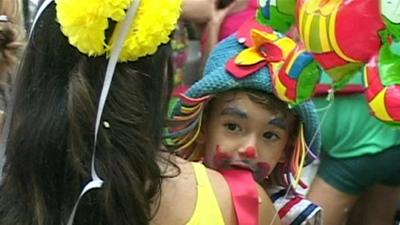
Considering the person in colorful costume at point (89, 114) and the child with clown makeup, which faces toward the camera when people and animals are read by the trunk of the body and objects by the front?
the child with clown makeup

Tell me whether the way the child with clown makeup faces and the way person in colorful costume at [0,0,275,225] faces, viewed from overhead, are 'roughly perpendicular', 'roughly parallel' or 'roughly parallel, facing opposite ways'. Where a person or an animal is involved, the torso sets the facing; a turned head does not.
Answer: roughly parallel, facing opposite ways

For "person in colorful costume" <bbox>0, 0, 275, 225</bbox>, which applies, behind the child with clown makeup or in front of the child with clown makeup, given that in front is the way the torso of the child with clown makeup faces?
in front

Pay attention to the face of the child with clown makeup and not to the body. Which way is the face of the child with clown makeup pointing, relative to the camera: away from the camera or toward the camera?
toward the camera

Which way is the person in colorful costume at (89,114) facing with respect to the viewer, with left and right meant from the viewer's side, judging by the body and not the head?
facing away from the viewer

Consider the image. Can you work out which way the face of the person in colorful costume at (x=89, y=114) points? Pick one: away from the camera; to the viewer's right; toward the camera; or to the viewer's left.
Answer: away from the camera

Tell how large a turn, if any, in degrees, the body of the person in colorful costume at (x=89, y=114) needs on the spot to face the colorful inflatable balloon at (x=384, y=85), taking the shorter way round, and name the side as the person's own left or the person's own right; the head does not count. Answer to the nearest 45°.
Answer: approximately 90° to the person's own right

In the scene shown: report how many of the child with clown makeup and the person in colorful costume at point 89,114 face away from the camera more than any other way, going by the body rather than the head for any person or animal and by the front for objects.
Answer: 1

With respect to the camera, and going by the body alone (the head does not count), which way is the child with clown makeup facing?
toward the camera
